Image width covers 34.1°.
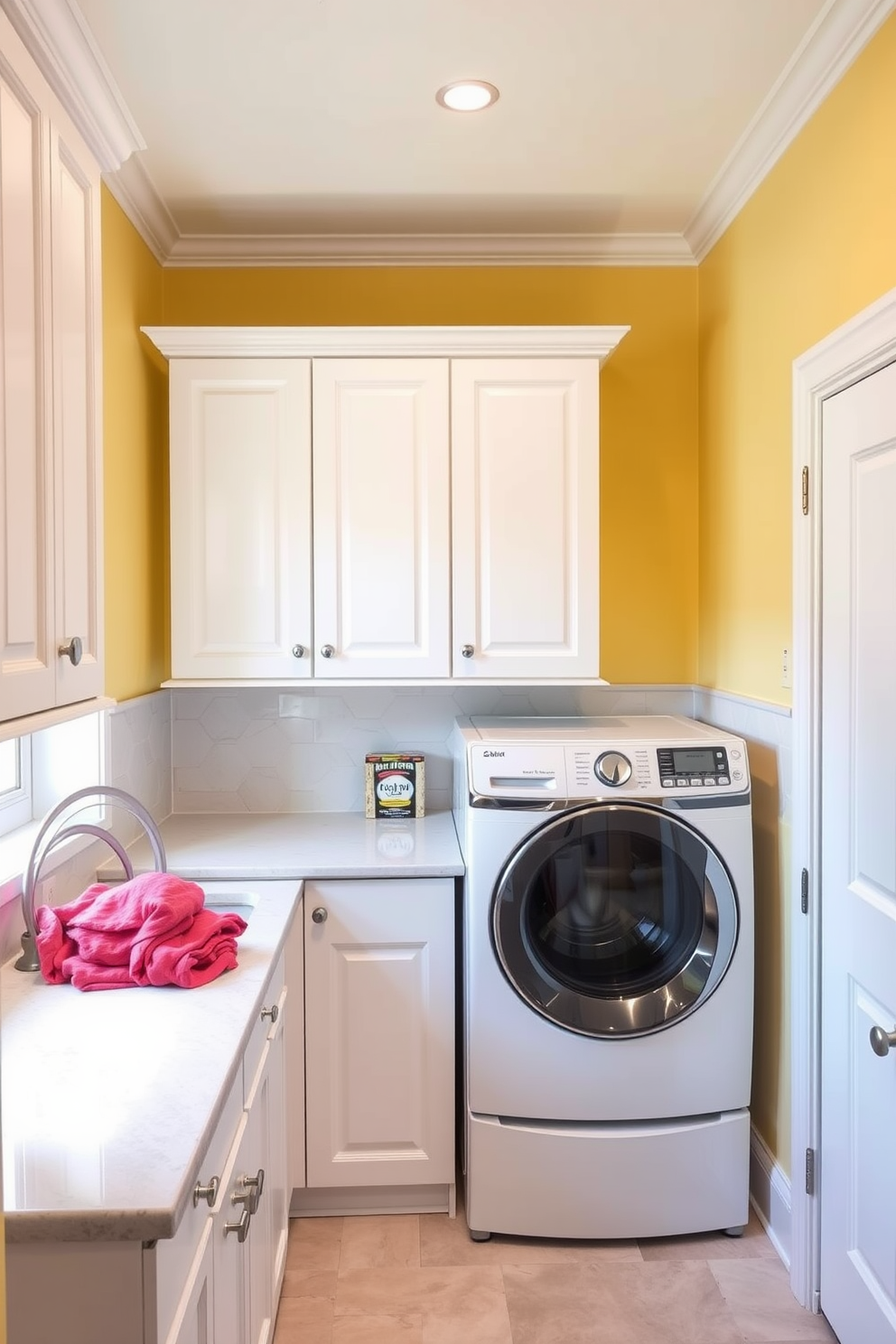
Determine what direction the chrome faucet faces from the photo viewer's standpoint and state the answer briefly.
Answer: facing to the right of the viewer

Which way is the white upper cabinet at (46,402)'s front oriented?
to the viewer's right

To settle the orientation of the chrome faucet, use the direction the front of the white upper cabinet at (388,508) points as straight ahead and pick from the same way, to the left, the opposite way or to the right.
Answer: to the left

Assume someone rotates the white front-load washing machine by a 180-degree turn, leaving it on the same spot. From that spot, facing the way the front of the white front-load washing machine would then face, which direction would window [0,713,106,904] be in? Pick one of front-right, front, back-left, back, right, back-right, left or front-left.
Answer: left

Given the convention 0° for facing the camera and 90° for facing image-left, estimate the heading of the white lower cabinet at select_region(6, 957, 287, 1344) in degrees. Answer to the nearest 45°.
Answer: approximately 270°

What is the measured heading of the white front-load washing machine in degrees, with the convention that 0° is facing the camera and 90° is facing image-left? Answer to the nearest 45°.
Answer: approximately 0°
